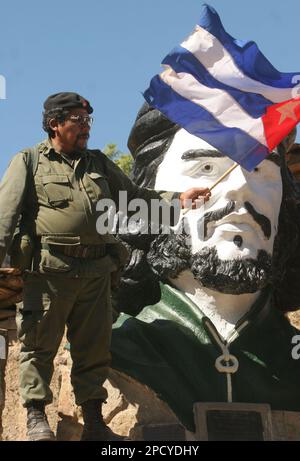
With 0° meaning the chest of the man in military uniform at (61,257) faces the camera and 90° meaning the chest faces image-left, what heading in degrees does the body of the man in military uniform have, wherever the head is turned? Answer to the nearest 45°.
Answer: approximately 315°

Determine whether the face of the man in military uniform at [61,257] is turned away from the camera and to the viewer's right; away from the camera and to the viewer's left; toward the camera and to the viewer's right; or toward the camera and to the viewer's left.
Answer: toward the camera and to the viewer's right
